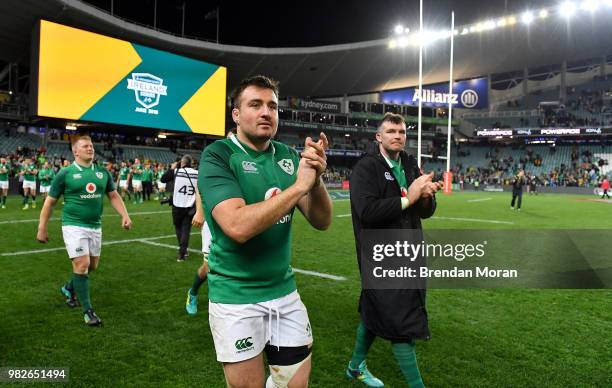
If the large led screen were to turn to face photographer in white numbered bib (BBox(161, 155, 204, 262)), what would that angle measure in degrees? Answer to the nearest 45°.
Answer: approximately 45° to its right

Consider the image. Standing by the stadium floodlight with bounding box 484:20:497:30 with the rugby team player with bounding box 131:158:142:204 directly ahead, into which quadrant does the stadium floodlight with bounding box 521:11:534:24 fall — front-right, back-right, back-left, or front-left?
back-left

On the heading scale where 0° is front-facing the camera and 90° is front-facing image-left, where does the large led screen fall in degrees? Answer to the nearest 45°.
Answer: approximately 315°

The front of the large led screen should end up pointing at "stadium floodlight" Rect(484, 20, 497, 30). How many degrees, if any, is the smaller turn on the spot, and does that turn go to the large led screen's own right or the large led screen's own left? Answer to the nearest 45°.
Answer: approximately 45° to the large led screen's own left

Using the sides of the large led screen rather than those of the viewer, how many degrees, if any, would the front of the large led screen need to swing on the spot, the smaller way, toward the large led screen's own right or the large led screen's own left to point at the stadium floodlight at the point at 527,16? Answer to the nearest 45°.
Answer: approximately 45° to the large led screen's own left

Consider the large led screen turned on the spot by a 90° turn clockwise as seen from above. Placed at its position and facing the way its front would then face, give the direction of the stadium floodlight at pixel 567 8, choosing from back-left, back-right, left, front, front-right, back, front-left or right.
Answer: back-left
